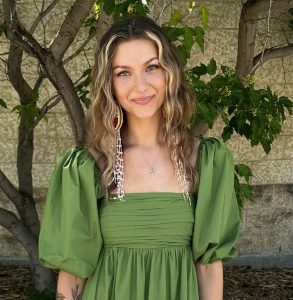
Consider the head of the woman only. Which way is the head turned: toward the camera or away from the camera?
toward the camera

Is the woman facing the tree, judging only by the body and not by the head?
no

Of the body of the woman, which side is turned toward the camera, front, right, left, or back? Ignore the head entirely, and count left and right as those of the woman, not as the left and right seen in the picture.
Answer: front
